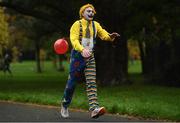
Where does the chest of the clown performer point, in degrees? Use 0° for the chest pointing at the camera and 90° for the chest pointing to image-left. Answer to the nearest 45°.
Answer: approximately 315°

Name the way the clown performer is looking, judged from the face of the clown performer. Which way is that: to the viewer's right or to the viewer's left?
to the viewer's right
